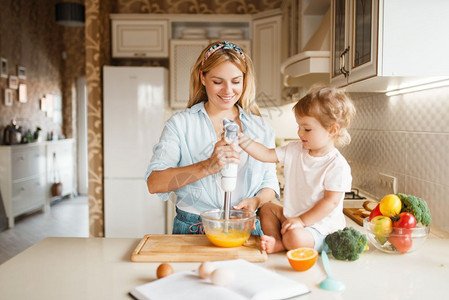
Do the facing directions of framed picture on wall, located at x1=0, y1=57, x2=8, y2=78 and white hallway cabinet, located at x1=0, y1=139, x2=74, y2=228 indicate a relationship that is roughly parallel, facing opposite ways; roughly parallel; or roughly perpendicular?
roughly parallel

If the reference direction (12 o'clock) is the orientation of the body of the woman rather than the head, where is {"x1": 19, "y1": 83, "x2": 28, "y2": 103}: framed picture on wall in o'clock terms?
The framed picture on wall is roughly at 5 o'clock from the woman.

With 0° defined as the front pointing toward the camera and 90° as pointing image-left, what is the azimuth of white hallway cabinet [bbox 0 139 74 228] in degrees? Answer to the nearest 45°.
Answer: approximately 315°

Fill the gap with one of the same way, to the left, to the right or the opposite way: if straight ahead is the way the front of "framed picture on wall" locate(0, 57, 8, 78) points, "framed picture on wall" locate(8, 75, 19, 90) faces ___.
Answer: the same way

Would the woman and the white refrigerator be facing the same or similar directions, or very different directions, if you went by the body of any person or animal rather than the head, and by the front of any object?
same or similar directions

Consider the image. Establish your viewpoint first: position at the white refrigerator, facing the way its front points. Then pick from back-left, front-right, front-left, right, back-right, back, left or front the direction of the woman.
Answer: front

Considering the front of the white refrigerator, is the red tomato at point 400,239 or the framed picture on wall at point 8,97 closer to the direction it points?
the red tomato

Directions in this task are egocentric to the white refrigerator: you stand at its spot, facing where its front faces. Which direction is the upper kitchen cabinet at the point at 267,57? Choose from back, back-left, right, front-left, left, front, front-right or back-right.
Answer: left

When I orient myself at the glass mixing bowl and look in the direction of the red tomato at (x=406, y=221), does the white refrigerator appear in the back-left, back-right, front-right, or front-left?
back-left

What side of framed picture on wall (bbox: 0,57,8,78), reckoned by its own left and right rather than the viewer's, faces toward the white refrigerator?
front

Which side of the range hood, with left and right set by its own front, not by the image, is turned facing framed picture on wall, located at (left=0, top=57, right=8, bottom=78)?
right

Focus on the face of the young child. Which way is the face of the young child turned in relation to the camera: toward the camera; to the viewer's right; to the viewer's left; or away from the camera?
to the viewer's left

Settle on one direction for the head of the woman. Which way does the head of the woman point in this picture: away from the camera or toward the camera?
toward the camera

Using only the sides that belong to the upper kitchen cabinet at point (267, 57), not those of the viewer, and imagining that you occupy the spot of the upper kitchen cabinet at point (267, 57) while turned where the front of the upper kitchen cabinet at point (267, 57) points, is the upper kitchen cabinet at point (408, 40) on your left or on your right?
on your left

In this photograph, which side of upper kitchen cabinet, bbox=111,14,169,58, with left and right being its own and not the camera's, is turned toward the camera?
front

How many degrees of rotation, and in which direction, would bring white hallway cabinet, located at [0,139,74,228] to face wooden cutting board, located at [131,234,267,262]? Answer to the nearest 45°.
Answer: approximately 45° to its right

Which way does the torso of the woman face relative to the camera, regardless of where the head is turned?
toward the camera

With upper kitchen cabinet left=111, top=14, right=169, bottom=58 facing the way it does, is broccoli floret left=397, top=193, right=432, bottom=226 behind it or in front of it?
in front

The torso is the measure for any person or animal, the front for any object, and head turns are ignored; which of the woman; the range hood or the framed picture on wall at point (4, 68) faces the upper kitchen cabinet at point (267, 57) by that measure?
the framed picture on wall
